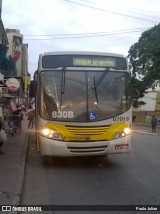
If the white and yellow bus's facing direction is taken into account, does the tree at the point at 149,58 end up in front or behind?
behind

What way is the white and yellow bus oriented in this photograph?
toward the camera
